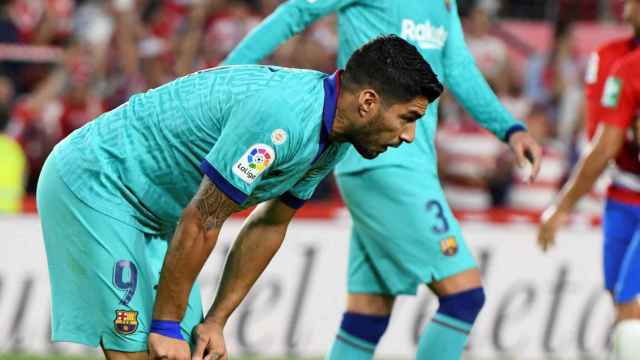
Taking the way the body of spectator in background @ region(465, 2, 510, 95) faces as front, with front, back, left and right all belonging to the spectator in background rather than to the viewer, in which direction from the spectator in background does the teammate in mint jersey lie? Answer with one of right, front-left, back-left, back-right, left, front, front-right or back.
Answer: front

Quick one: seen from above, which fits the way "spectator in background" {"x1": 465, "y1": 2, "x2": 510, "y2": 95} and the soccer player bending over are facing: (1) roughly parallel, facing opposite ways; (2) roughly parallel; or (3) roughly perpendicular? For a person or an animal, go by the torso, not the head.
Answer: roughly perpendicular

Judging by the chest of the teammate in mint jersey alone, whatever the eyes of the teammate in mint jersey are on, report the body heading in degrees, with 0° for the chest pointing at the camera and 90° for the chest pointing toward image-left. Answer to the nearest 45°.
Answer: approximately 315°

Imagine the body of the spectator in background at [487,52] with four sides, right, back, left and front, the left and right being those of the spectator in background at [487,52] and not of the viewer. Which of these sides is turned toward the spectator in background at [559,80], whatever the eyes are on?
left

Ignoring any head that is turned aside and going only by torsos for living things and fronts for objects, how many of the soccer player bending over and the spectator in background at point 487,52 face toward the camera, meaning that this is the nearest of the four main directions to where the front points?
1

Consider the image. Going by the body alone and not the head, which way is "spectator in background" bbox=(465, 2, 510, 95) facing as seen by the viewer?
toward the camera

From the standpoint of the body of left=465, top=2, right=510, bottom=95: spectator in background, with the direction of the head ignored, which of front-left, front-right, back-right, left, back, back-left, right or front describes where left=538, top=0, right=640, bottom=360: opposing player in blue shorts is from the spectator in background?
front

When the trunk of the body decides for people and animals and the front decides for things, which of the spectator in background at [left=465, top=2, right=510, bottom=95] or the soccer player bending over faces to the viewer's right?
the soccer player bending over

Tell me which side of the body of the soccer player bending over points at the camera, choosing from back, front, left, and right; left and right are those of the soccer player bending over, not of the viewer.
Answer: right

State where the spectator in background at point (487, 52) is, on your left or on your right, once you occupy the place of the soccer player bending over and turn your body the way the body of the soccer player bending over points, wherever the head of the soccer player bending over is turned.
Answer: on your left

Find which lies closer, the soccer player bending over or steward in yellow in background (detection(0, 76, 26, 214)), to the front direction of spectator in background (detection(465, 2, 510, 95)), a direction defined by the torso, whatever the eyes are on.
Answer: the soccer player bending over

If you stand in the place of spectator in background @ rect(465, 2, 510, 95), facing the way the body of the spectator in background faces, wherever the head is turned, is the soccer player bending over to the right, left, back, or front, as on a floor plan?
front
